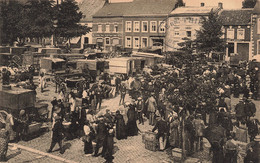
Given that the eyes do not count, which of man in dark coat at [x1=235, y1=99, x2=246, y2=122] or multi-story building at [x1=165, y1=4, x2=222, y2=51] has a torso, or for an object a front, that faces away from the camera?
the man in dark coat

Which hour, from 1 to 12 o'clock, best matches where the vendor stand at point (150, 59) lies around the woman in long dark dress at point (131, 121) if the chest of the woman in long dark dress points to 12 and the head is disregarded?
The vendor stand is roughly at 12 o'clock from the woman in long dark dress.

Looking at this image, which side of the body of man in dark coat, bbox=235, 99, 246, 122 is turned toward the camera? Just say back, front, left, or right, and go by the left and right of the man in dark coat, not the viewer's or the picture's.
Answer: back

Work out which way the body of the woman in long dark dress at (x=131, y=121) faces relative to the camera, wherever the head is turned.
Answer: away from the camera

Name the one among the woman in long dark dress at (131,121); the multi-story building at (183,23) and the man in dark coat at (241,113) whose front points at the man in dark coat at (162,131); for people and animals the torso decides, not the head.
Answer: the multi-story building

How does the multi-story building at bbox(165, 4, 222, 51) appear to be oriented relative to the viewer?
toward the camera

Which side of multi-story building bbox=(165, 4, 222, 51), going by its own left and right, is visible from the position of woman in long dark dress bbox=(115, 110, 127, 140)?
front

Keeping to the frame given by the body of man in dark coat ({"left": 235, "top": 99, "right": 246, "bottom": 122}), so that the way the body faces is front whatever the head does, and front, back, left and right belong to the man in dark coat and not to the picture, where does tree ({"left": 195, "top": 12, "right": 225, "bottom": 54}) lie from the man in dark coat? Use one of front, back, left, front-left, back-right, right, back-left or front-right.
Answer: front

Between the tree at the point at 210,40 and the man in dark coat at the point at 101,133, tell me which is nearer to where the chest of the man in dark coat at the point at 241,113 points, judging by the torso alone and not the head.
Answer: the tree
